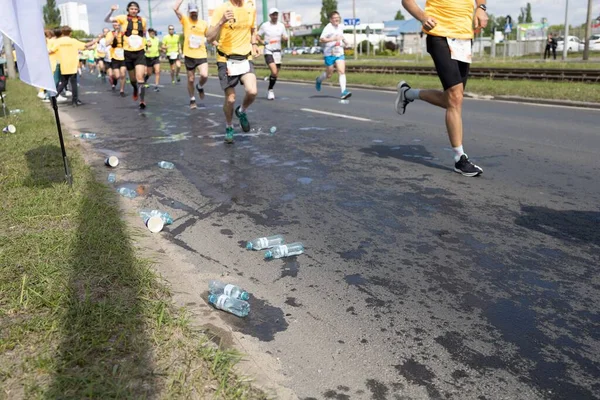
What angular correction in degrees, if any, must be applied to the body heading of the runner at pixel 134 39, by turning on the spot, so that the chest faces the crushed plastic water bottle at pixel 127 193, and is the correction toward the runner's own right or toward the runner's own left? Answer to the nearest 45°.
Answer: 0° — they already face it

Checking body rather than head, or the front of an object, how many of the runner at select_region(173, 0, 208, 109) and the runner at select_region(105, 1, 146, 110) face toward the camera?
2

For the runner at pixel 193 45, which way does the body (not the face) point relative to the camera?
toward the camera

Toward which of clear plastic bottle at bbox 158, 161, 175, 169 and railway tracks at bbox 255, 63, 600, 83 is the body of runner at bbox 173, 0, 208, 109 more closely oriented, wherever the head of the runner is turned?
the clear plastic bottle

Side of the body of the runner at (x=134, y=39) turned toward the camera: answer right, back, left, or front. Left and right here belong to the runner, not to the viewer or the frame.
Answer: front

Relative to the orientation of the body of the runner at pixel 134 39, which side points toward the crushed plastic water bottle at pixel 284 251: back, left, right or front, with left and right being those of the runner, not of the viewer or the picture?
front

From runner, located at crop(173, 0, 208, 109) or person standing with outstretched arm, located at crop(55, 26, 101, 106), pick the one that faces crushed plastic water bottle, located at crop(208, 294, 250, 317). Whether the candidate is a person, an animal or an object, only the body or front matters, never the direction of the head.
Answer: runner, located at crop(173, 0, 208, 109)

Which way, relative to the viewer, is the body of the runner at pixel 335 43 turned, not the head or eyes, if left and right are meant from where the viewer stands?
facing the viewer and to the right of the viewer
